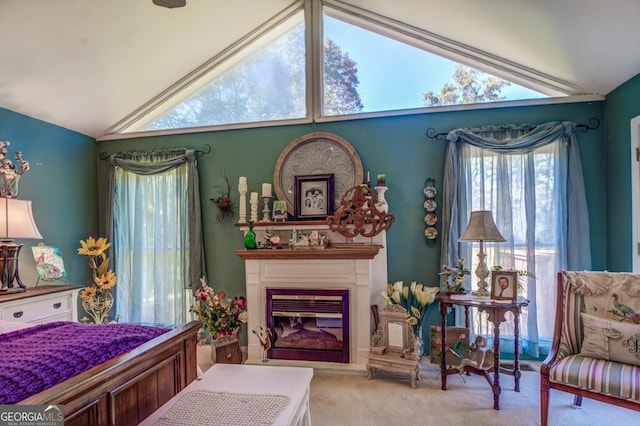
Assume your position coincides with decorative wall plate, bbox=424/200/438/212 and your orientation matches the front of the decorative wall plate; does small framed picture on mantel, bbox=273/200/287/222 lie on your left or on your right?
on your right

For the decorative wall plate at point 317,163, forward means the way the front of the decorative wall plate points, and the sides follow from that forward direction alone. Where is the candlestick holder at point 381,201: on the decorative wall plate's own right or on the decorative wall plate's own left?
on the decorative wall plate's own left

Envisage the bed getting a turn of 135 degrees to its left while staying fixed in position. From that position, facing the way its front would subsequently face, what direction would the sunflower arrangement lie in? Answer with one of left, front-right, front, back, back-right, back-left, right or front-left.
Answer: front

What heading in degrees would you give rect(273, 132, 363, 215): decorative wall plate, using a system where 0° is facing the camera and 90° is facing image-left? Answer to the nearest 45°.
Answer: approximately 0°

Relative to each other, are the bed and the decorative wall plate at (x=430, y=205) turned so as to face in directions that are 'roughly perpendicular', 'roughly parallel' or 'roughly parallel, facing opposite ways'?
roughly perpendicular

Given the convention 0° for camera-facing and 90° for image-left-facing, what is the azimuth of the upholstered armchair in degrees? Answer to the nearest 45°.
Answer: approximately 45°

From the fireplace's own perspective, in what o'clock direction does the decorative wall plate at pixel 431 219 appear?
The decorative wall plate is roughly at 9 o'clock from the fireplace.

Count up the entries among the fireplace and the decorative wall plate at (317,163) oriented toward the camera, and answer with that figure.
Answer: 2
